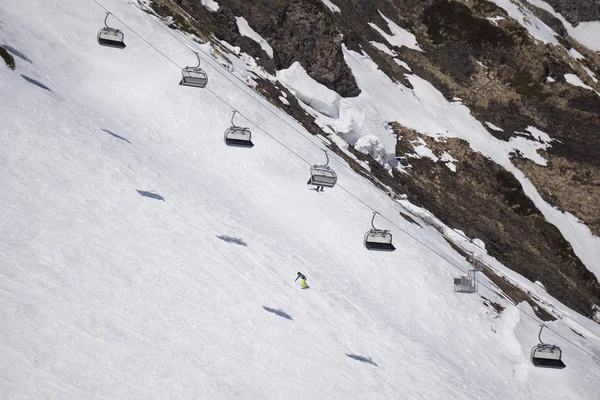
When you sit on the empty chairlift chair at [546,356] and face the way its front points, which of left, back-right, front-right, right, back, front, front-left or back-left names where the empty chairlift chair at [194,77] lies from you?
back-right

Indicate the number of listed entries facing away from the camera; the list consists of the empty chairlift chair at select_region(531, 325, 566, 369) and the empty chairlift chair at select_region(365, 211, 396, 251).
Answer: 0

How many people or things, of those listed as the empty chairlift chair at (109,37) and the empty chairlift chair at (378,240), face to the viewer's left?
0

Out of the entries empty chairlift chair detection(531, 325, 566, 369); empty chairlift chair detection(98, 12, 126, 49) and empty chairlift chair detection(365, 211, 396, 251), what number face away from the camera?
0
